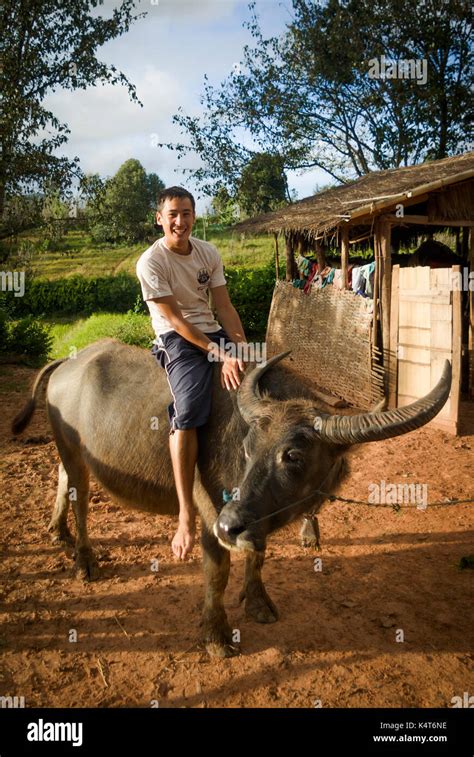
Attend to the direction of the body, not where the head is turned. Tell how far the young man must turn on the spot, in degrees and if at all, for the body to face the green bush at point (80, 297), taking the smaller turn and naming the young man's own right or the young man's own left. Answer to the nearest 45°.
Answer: approximately 135° to the young man's own left

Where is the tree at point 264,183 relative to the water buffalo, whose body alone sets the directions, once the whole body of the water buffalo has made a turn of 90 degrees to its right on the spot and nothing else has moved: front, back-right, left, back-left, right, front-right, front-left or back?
back-right

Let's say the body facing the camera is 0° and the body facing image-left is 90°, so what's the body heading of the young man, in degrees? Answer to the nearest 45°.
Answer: approximately 315°

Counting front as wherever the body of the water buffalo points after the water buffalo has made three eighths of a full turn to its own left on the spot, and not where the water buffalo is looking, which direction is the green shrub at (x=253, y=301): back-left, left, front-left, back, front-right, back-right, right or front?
front

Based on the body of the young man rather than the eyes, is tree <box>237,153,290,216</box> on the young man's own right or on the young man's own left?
on the young man's own left

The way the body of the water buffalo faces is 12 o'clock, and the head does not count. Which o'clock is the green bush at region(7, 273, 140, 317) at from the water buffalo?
The green bush is roughly at 7 o'clock from the water buffalo.

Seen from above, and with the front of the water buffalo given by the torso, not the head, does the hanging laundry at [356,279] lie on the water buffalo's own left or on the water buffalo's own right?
on the water buffalo's own left

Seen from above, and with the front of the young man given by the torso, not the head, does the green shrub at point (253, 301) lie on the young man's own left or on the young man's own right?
on the young man's own left

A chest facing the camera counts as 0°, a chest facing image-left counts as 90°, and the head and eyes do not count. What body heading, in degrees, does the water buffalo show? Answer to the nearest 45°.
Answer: approximately 315°

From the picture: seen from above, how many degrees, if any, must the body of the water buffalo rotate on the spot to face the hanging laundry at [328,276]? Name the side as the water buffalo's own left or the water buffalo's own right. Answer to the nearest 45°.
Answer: approximately 135° to the water buffalo's own left
